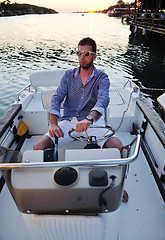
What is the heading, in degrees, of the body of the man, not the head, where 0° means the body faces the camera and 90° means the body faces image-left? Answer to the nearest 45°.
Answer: approximately 0°

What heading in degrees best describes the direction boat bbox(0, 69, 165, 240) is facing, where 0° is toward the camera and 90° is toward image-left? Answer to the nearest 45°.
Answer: approximately 0°

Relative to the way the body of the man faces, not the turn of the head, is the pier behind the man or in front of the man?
behind

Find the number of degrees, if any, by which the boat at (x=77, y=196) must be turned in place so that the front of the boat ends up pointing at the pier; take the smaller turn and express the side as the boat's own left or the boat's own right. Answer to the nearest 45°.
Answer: approximately 180°
